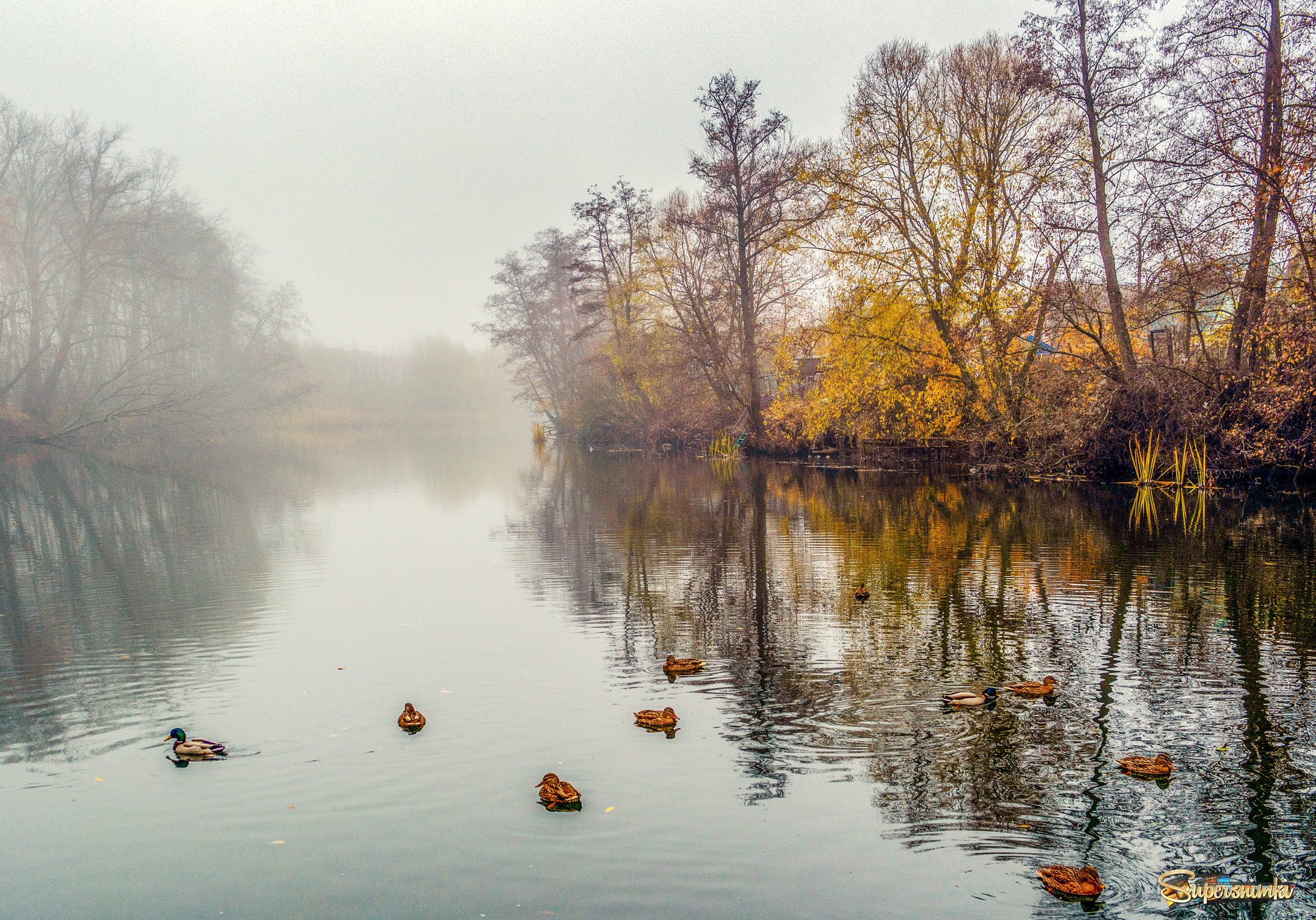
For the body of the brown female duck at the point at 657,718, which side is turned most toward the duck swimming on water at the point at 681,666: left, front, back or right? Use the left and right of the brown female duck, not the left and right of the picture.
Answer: left

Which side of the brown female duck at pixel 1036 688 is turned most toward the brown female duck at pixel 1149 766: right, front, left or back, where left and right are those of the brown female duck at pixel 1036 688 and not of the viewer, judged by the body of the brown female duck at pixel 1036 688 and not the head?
right

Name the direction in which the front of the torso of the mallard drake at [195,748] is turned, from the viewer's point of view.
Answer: to the viewer's left

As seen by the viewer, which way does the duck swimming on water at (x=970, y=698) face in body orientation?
to the viewer's right

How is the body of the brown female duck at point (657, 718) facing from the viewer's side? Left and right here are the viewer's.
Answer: facing to the right of the viewer

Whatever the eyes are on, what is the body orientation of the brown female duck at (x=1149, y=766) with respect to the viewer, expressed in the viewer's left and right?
facing to the right of the viewer

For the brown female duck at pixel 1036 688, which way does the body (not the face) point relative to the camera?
to the viewer's right

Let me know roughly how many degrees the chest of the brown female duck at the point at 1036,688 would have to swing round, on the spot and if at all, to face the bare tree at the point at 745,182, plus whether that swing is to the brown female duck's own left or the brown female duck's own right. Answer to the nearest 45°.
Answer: approximately 90° to the brown female duck's own left

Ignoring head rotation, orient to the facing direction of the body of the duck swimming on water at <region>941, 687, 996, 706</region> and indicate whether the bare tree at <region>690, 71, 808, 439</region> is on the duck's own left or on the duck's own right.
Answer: on the duck's own left

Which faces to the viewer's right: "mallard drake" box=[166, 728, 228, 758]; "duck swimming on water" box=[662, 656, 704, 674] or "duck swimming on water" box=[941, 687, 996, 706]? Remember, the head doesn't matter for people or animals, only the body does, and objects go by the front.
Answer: "duck swimming on water" box=[941, 687, 996, 706]

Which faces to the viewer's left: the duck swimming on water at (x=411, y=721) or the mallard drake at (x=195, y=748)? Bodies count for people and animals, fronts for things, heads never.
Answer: the mallard drake

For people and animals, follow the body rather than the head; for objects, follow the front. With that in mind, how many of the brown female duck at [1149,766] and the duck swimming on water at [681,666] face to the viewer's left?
1

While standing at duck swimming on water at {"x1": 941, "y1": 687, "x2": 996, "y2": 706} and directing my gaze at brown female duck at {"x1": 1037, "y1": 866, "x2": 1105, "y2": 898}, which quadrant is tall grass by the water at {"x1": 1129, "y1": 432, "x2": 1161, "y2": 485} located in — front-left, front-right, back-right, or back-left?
back-left

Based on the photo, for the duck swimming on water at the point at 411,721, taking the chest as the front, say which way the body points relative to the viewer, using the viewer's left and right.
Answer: facing away from the viewer
